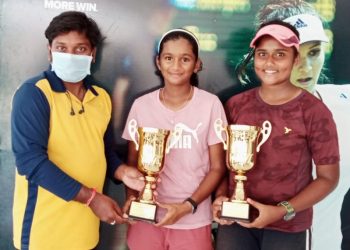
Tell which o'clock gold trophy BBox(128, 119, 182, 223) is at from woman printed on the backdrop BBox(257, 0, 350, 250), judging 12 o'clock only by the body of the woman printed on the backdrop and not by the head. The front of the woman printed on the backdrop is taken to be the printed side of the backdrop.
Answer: The gold trophy is roughly at 1 o'clock from the woman printed on the backdrop.

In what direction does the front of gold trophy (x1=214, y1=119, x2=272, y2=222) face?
toward the camera

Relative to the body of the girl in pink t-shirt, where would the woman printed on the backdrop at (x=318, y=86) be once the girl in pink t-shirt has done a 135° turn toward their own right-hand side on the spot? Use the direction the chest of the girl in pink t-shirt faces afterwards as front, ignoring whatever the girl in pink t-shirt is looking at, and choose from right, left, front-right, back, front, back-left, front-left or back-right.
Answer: right

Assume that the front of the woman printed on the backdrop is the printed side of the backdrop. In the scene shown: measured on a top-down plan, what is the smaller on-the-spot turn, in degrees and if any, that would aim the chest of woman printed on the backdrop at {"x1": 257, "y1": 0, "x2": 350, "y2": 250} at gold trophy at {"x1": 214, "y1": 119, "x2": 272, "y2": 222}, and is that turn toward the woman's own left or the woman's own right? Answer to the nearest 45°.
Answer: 0° — they already face it

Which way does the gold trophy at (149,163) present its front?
toward the camera

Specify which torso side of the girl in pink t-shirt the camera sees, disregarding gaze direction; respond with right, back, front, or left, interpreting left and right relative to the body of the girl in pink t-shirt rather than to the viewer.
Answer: front
